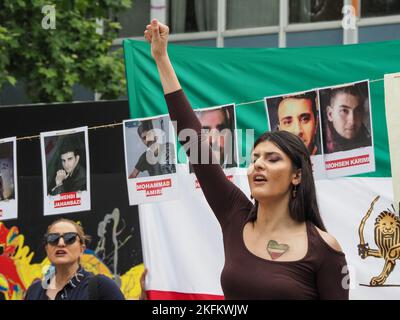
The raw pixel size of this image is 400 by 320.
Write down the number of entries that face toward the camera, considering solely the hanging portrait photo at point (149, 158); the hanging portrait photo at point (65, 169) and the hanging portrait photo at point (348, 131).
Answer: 3

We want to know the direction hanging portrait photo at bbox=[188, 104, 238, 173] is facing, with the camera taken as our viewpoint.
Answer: facing the viewer

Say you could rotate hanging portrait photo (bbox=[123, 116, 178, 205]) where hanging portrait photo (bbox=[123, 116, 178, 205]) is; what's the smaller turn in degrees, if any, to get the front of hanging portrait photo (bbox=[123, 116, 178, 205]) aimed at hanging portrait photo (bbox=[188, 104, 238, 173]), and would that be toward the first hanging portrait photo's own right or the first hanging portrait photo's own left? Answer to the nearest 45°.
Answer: approximately 90° to the first hanging portrait photo's own left

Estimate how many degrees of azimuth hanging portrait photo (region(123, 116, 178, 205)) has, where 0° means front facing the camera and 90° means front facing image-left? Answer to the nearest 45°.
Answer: approximately 0°

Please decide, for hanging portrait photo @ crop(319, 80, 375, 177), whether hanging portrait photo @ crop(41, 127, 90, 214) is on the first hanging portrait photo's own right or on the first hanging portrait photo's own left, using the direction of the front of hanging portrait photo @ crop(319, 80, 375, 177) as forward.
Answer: on the first hanging portrait photo's own right

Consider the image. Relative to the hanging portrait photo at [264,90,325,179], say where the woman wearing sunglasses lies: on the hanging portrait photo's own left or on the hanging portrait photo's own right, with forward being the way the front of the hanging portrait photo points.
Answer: on the hanging portrait photo's own right

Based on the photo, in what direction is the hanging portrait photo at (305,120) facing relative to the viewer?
toward the camera

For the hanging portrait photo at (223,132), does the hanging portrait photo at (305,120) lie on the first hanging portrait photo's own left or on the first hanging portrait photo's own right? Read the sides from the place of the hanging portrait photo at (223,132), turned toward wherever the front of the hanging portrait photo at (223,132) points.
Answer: on the first hanging portrait photo's own left

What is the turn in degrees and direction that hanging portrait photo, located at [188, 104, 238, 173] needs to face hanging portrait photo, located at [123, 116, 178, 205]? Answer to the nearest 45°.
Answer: approximately 90° to its right

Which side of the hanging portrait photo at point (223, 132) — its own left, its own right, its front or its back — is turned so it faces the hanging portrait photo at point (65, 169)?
right

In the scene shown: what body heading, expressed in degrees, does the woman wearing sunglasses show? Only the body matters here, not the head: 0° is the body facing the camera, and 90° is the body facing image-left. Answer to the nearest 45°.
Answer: approximately 45°

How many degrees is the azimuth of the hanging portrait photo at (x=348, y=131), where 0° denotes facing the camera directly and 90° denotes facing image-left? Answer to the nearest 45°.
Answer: approximately 0°
